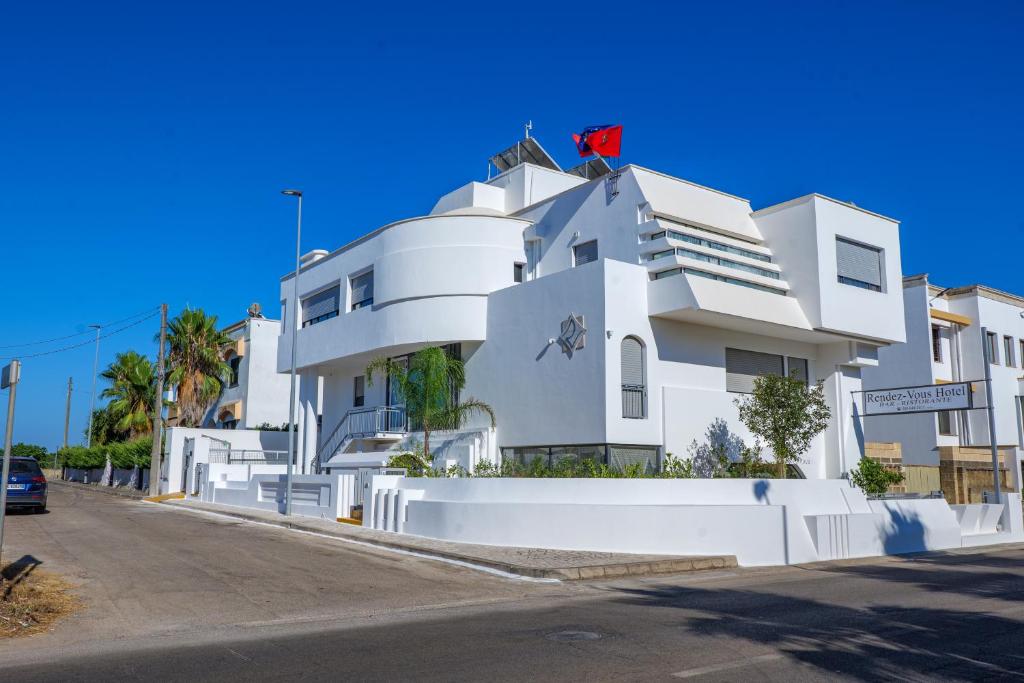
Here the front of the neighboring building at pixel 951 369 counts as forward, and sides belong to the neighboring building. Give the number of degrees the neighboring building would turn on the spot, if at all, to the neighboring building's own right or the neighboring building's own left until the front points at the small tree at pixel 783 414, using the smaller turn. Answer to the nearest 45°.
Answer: approximately 45° to the neighboring building's own right

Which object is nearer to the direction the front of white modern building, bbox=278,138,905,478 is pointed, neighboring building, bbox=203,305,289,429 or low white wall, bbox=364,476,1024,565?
the low white wall

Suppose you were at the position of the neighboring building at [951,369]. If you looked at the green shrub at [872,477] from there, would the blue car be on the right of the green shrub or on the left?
right

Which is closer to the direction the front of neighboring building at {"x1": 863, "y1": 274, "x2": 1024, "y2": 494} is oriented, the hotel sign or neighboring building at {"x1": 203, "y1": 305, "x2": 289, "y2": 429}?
the hotel sign

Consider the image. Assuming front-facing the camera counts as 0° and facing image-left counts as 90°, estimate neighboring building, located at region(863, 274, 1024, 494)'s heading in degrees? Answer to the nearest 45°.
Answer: approximately 315°

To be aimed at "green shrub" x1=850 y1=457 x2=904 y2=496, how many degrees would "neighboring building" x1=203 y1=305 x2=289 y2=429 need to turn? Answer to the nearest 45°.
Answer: approximately 90° to its left

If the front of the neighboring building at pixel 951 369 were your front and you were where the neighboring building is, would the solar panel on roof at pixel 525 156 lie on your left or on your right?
on your right

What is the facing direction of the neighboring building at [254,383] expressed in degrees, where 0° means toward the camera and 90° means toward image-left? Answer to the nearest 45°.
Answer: approximately 45°

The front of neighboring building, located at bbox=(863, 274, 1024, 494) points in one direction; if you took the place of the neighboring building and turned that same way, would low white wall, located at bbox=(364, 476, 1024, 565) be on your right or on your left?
on your right

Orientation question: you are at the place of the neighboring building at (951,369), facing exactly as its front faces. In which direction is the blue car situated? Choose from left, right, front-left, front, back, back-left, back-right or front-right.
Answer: right

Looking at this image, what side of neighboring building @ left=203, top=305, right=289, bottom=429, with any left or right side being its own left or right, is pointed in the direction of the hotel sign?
left

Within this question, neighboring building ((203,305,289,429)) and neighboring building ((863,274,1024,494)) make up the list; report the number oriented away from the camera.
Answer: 0

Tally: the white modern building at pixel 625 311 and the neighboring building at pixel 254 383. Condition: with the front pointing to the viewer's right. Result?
0

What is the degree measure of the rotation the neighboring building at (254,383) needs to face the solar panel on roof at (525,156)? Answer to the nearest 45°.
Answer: approximately 90° to its left

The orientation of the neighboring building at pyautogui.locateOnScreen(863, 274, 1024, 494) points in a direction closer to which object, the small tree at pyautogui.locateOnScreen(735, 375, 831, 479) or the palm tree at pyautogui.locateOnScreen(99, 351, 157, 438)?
the small tree
